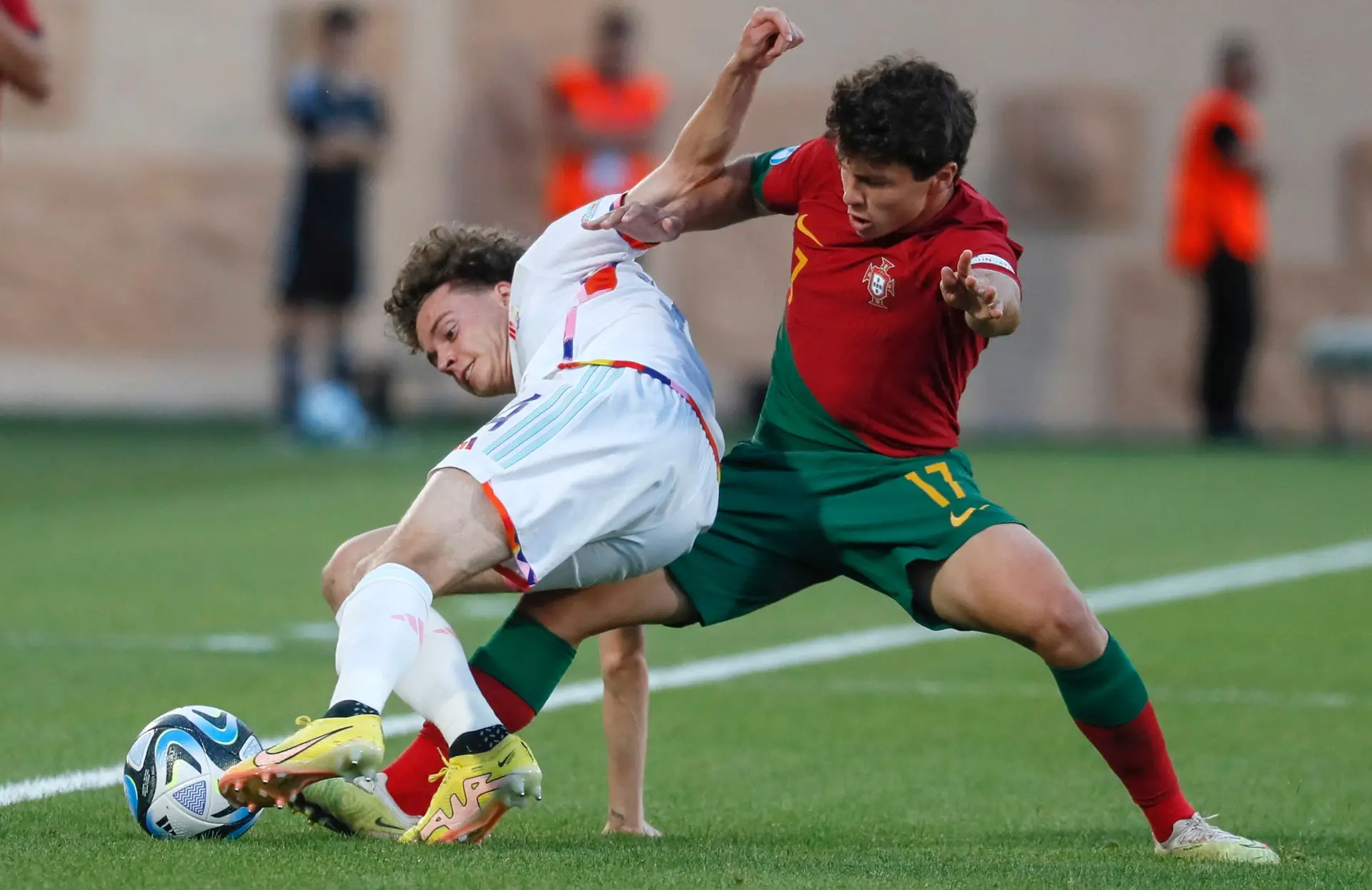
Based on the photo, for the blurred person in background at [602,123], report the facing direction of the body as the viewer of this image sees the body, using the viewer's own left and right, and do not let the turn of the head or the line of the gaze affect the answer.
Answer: facing the viewer

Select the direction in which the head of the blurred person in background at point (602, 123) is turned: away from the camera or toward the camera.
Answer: toward the camera

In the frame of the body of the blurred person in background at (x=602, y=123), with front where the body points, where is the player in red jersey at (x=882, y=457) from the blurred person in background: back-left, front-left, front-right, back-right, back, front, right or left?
front

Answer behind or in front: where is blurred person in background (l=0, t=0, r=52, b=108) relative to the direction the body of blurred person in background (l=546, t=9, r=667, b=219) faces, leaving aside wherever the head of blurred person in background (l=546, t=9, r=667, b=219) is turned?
in front

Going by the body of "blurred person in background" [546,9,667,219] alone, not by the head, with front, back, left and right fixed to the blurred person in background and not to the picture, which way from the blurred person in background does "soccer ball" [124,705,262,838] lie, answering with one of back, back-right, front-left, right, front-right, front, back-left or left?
front

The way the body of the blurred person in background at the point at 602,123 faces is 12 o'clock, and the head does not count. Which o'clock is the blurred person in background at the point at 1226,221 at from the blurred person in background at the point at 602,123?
the blurred person in background at the point at 1226,221 is roughly at 9 o'clock from the blurred person in background at the point at 602,123.

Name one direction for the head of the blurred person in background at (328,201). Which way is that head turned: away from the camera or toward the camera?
toward the camera

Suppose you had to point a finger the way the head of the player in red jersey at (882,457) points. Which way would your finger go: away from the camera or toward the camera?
toward the camera

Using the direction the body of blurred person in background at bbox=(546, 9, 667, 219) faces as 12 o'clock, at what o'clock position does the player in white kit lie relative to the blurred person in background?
The player in white kit is roughly at 12 o'clock from the blurred person in background.

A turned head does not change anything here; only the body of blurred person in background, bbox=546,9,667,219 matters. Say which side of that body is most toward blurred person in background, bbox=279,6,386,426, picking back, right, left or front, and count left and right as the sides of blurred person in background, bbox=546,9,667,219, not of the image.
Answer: right

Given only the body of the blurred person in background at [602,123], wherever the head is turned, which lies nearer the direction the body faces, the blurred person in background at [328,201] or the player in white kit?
the player in white kit

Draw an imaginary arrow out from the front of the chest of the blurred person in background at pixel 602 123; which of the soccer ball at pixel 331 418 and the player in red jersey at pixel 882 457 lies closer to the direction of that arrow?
the player in red jersey

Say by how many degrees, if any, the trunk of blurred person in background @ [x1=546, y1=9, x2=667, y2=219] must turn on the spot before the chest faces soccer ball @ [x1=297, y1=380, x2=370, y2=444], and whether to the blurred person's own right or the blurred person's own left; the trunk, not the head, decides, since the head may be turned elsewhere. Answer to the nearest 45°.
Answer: approximately 45° to the blurred person's own right

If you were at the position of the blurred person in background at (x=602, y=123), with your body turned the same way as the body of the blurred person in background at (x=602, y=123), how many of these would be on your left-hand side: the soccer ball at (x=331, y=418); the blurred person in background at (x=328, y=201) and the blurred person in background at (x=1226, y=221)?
1
